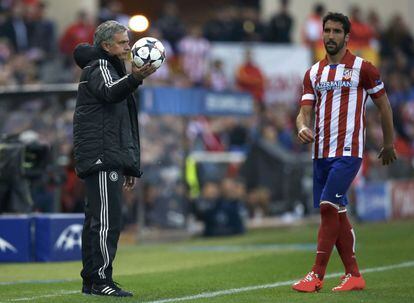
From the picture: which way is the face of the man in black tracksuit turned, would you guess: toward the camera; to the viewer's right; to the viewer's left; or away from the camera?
to the viewer's right

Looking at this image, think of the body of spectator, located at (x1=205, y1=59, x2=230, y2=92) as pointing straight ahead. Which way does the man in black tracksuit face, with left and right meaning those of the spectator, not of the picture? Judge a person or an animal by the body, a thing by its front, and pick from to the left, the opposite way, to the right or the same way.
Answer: to the left

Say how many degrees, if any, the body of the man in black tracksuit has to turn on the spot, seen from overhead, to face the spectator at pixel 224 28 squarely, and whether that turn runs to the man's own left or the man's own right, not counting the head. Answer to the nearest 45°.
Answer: approximately 90° to the man's own left

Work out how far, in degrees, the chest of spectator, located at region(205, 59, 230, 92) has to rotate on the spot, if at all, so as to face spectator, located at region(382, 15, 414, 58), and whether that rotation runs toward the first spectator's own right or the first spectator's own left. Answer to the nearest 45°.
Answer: approximately 135° to the first spectator's own left

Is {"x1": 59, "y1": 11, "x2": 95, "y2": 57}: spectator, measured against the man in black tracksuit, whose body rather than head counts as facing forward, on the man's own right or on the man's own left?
on the man's own left

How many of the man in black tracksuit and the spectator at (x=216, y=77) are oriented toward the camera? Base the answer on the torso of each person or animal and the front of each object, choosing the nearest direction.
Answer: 1

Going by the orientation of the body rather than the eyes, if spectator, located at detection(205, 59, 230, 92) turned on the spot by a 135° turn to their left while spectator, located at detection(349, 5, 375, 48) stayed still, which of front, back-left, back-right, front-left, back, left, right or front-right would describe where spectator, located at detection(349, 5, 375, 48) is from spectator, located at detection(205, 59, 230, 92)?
front

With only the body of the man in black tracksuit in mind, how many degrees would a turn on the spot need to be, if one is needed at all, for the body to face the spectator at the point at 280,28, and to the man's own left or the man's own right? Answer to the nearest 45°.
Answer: approximately 90° to the man's own left

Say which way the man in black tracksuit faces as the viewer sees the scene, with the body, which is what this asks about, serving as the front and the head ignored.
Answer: to the viewer's right
